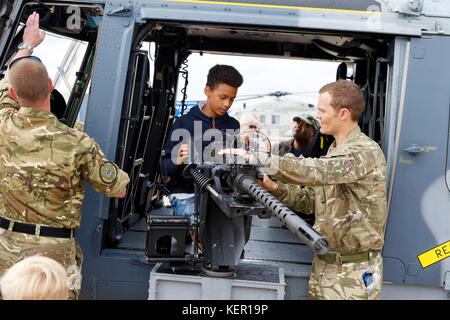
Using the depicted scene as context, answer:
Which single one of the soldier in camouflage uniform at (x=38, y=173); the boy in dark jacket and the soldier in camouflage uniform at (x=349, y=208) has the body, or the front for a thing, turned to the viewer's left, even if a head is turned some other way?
the soldier in camouflage uniform at (x=349, y=208)

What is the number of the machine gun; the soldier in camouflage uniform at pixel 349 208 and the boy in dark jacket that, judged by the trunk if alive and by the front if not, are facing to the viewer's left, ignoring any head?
1

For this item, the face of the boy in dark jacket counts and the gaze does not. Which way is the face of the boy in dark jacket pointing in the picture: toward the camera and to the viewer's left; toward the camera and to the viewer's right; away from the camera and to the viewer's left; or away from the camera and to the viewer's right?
toward the camera and to the viewer's right

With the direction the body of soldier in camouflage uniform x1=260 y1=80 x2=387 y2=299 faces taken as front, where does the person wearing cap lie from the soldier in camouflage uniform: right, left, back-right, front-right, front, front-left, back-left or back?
right

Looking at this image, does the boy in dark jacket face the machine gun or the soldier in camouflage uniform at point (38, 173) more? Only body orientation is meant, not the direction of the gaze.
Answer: the machine gun

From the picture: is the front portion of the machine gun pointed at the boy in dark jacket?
no

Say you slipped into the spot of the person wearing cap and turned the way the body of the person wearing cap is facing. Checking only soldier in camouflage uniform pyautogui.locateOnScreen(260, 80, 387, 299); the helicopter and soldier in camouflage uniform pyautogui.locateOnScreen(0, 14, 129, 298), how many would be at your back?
0

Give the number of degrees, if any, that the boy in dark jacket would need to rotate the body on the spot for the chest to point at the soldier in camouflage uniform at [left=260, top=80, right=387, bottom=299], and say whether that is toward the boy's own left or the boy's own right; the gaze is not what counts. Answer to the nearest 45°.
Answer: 0° — they already face them

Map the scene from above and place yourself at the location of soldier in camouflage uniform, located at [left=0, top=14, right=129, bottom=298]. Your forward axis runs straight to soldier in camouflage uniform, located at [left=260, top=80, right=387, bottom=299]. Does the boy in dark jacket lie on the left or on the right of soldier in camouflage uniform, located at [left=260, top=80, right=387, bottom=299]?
left

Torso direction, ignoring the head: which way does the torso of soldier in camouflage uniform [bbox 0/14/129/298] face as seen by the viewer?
away from the camera

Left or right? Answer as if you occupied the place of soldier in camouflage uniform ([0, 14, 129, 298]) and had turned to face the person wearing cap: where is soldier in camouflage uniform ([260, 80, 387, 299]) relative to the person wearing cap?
right

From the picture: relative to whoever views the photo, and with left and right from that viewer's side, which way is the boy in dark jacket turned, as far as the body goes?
facing the viewer and to the right of the viewer

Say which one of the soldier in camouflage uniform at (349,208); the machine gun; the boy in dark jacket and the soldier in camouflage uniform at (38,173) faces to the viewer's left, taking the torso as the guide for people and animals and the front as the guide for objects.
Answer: the soldier in camouflage uniform at (349,208)

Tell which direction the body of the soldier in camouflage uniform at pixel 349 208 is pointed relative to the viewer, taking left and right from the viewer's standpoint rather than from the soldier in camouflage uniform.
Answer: facing to the left of the viewer

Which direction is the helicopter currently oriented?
to the viewer's left

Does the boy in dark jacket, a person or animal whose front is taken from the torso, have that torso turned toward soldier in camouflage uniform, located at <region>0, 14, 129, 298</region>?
no
